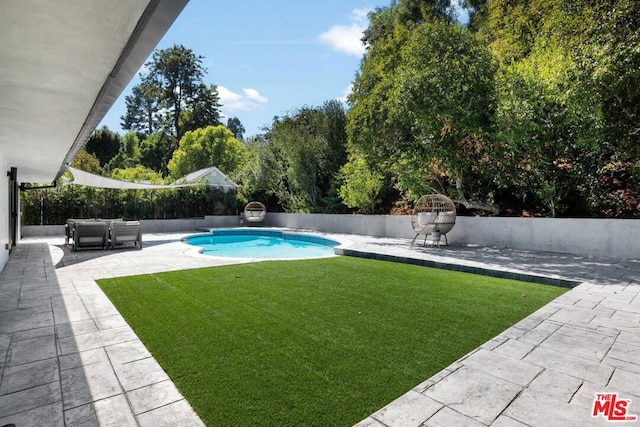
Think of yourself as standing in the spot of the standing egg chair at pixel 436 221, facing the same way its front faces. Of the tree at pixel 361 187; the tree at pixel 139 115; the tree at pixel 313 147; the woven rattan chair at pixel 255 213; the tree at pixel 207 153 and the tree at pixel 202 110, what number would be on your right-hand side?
6

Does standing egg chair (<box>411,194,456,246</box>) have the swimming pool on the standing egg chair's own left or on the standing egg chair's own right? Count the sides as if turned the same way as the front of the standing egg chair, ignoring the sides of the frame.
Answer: on the standing egg chair's own right

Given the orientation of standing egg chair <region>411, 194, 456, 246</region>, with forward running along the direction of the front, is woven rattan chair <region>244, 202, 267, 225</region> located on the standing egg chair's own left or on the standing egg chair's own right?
on the standing egg chair's own right

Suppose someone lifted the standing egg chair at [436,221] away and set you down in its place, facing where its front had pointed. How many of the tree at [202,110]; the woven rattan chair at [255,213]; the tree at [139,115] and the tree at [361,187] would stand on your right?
4

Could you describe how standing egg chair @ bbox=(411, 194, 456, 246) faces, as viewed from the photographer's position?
facing the viewer and to the left of the viewer

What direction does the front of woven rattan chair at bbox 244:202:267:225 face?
toward the camera

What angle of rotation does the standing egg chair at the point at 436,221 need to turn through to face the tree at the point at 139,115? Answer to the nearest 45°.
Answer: approximately 90° to its right

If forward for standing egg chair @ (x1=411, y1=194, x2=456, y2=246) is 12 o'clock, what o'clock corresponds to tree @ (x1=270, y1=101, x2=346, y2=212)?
The tree is roughly at 3 o'clock from the standing egg chair.

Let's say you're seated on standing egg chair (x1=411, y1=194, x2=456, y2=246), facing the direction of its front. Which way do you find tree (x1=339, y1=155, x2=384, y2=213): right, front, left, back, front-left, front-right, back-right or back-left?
right

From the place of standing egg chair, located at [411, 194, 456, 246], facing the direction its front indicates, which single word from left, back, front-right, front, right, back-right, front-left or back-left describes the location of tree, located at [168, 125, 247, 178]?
right

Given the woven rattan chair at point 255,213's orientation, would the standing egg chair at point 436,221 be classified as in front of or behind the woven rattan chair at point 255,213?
in front

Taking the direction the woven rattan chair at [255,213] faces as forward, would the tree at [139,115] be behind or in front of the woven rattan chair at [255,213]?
behind

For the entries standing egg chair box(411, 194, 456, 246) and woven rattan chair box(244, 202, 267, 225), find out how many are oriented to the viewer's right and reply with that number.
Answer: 0

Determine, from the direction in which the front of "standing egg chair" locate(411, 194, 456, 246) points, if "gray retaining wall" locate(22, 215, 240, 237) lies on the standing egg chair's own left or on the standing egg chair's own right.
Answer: on the standing egg chair's own right
